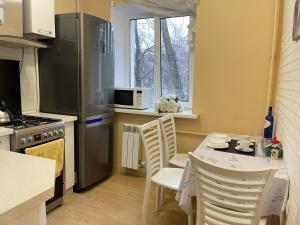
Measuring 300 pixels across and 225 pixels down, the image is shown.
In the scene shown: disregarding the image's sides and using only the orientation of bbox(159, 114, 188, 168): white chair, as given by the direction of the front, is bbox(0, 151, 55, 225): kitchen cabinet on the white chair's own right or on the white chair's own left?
on the white chair's own right

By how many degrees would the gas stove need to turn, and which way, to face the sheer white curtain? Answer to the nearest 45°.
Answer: approximately 45° to its left

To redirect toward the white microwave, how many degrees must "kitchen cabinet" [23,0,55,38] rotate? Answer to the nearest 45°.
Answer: approximately 45° to its left

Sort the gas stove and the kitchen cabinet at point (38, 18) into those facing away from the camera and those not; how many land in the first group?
0

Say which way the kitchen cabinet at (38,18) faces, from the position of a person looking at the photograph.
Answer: facing the viewer and to the right of the viewer

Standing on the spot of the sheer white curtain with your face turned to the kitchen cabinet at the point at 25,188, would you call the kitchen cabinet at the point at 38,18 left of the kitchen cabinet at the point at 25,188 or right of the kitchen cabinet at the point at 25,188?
right

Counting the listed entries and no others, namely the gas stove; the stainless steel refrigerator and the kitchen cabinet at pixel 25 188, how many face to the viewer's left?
0

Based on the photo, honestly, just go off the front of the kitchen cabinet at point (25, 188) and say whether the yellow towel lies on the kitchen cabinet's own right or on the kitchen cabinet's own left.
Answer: on the kitchen cabinet's own left

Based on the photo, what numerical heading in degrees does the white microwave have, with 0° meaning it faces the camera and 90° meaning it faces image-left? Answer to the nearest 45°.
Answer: approximately 45°

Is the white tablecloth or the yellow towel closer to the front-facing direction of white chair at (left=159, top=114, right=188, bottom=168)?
the white tablecloth

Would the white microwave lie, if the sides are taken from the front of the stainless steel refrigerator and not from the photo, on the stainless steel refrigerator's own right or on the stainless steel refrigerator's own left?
on the stainless steel refrigerator's own left

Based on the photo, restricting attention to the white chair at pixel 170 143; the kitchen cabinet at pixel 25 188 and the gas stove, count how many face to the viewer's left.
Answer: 0
